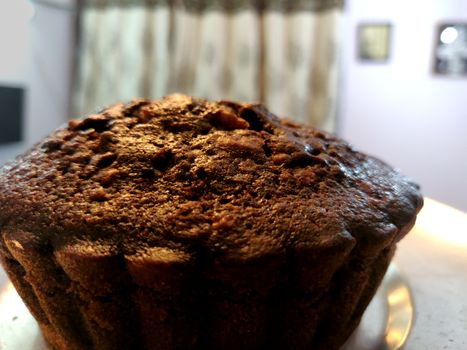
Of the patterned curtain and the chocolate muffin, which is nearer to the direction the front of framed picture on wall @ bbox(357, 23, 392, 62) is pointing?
the chocolate muffin

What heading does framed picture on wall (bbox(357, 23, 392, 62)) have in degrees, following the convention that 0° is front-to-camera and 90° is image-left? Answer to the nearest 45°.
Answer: approximately 0°

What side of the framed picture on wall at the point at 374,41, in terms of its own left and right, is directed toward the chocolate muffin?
front

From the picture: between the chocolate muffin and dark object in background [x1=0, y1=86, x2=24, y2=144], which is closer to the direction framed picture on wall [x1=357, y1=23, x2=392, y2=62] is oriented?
the chocolate muffin

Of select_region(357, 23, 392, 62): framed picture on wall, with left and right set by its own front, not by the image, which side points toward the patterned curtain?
right

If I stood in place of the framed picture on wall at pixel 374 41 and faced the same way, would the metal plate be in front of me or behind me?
in front

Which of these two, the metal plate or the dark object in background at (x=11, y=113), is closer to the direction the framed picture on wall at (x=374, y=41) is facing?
the metal plate

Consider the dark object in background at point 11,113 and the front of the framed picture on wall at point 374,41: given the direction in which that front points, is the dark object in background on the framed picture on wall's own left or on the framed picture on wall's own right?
on the framed picture on wall's own right
